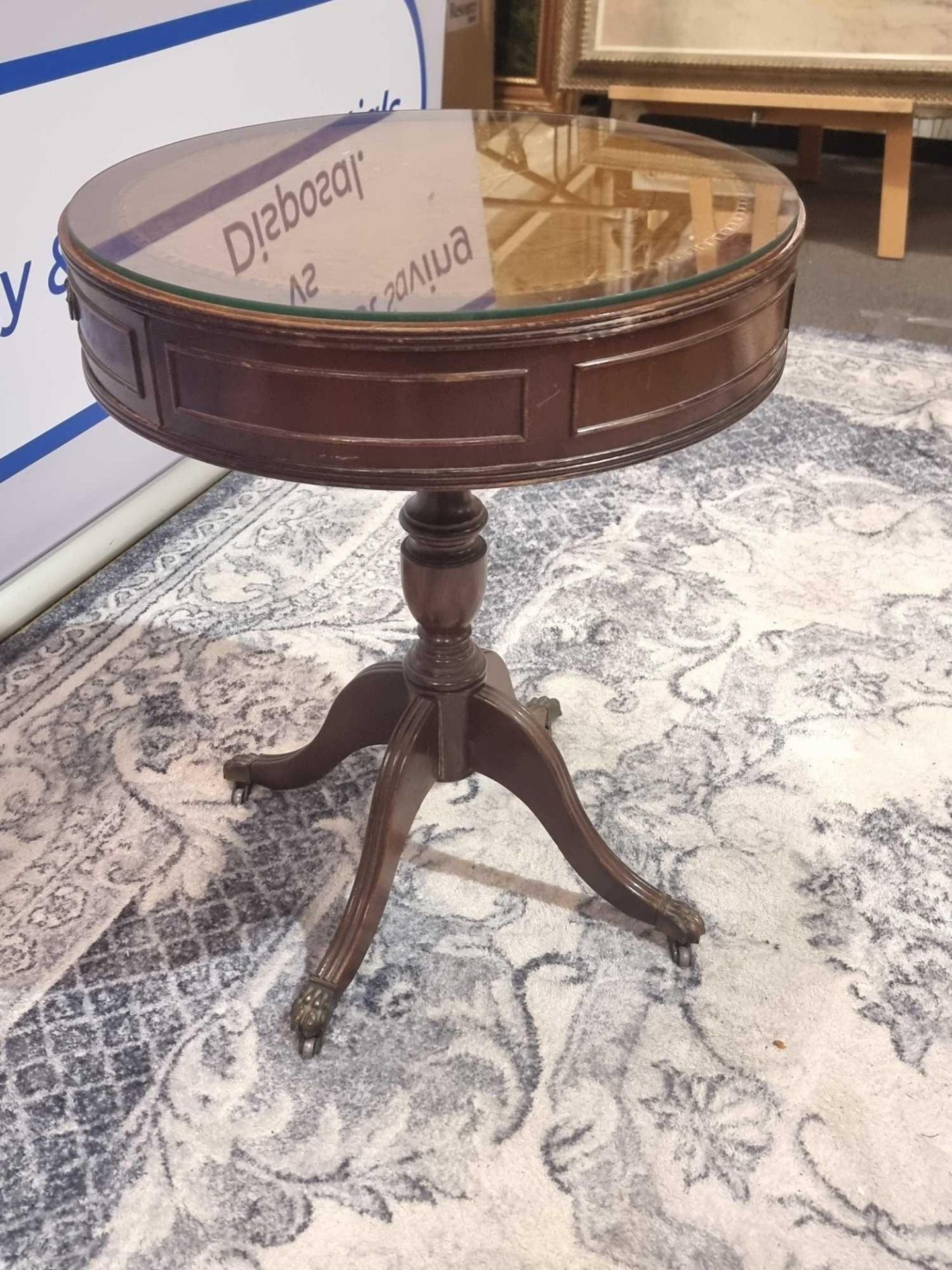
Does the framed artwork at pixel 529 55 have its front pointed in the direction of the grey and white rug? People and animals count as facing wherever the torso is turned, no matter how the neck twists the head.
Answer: yes

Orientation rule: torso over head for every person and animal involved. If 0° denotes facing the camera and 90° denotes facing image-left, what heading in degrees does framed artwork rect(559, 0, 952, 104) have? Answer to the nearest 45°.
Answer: approximately 0°

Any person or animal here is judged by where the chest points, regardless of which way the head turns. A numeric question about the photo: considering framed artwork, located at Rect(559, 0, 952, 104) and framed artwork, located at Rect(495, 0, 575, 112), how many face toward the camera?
2

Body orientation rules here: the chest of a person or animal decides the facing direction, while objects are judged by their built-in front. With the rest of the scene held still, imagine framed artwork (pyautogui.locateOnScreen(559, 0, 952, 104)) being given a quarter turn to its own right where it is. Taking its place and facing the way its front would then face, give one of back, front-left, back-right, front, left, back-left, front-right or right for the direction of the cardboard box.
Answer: front
